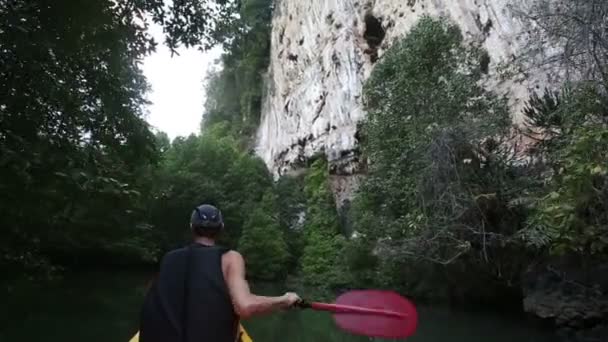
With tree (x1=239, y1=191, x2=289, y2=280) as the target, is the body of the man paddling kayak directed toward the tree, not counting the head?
yes

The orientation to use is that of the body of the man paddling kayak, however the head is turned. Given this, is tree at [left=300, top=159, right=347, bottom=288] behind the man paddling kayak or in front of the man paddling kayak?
in front

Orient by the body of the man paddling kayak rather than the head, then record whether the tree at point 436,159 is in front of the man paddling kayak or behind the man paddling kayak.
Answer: in front

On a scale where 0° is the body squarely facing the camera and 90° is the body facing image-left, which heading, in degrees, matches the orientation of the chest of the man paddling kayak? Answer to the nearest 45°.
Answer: approximately 180°
